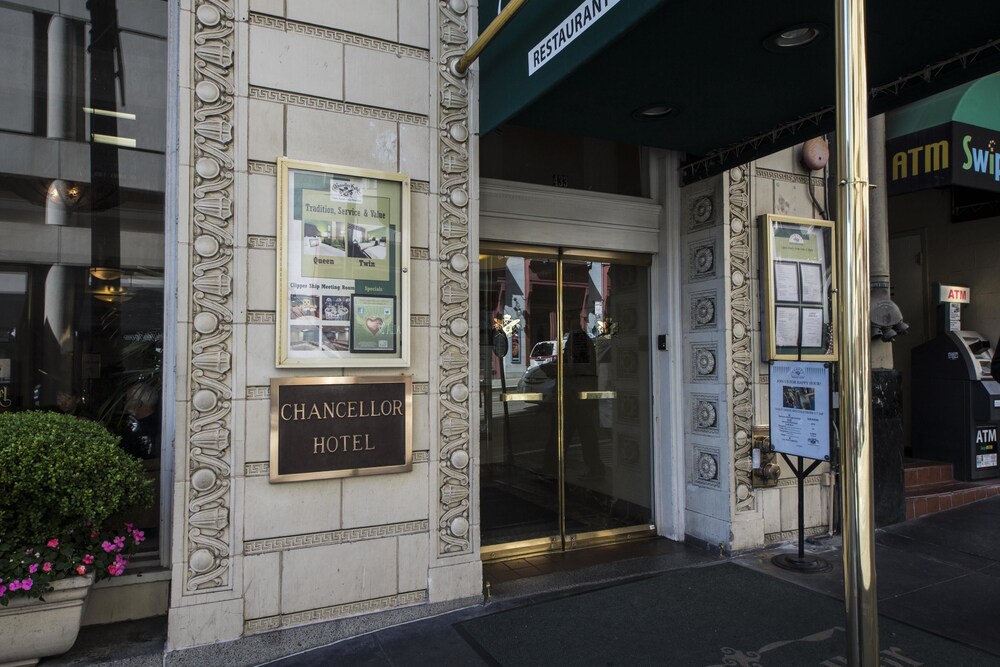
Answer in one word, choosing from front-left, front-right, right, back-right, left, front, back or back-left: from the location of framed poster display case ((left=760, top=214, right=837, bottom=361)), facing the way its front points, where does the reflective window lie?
right

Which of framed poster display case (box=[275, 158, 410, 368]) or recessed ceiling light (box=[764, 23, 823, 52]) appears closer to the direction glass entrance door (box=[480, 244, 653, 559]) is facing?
the recessed ceiling light

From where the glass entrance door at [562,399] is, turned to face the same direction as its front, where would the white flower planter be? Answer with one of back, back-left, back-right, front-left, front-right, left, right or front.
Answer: right

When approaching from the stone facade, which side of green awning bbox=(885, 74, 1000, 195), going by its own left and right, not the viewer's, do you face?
right

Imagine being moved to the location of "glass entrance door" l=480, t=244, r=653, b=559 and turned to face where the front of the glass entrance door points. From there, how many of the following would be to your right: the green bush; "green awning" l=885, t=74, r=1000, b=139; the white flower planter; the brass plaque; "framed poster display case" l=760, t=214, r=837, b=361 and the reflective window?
4

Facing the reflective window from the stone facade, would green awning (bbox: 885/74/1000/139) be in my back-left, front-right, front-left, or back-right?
back-right

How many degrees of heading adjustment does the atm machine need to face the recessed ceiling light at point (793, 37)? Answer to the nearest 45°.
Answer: approximately 45° to its right

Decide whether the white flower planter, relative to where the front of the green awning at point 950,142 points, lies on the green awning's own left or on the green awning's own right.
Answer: on the green awning's own right

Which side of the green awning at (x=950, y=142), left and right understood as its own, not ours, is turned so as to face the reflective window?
right

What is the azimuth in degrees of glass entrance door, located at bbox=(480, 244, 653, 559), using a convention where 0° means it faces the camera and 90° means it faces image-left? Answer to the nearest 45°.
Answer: approximately 315°
